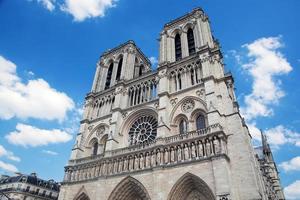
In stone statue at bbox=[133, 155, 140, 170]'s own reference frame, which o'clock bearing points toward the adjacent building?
The adjacent building is roughly at 3 o'clock from the stone statue.

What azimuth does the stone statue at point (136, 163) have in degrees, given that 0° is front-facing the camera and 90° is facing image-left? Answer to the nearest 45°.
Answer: approximately 45°

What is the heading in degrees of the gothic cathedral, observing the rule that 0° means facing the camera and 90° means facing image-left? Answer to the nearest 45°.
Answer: approximately 45°

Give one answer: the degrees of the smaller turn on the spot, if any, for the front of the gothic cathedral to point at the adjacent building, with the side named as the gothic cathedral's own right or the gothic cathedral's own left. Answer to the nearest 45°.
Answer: approximately 90° to the gothic cathedral's own right

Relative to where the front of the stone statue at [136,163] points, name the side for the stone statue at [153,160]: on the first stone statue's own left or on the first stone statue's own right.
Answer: on the first stone statue's own left

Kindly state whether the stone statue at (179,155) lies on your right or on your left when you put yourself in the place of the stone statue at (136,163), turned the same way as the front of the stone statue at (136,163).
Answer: on your left
